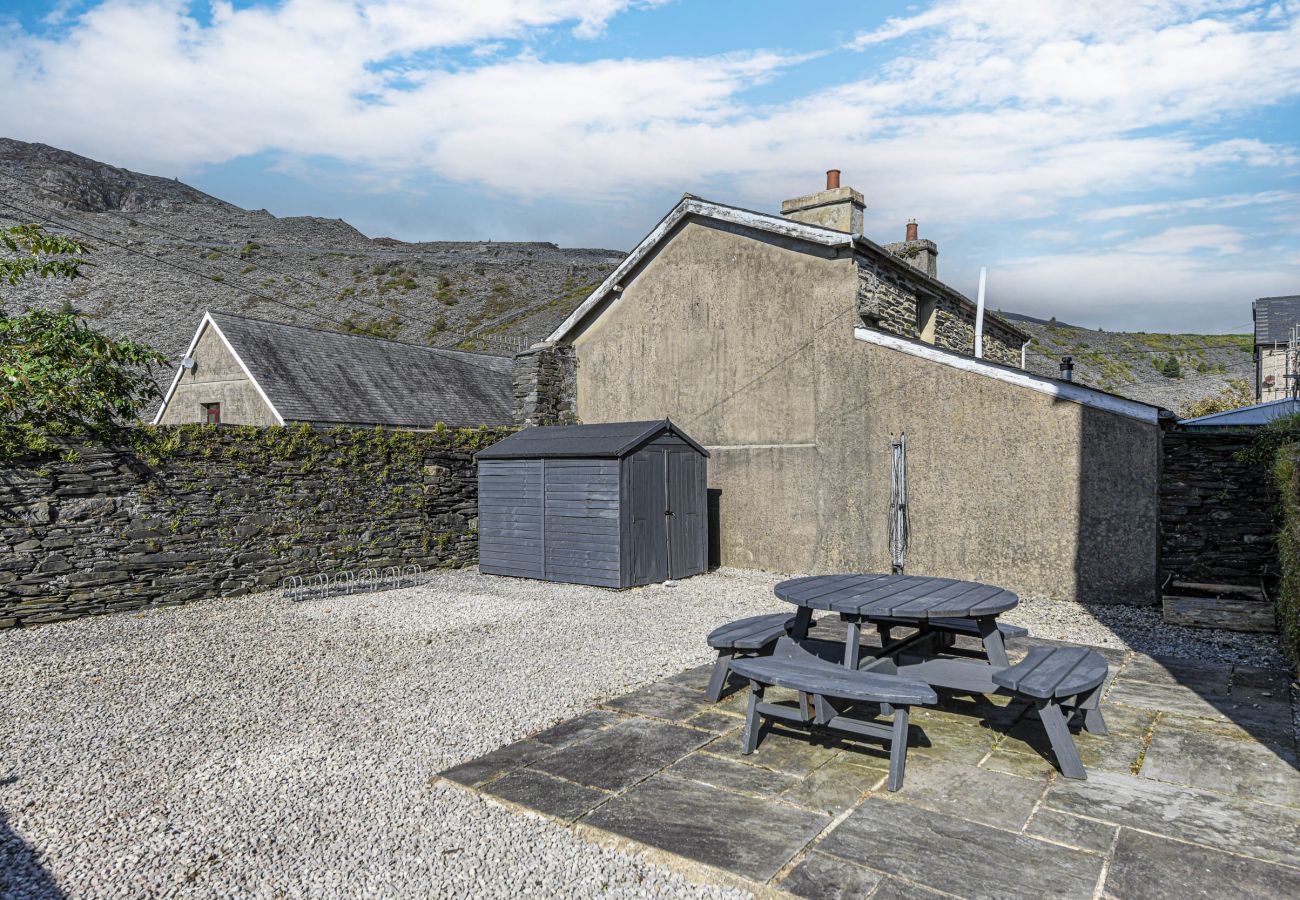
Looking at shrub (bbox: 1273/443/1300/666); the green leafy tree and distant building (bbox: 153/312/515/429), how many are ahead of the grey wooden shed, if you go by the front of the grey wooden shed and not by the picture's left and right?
1

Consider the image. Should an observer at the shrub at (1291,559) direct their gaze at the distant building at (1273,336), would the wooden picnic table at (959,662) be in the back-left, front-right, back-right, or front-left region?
back-left

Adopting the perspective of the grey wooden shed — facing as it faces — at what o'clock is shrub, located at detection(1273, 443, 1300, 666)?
The shrub is roughly at 12 o'clock from the grey wooden shed.

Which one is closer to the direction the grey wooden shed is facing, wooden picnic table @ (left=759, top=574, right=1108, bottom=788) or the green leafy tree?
the wooden picnic table

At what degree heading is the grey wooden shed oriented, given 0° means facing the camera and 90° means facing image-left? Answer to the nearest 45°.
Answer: approximately 315°

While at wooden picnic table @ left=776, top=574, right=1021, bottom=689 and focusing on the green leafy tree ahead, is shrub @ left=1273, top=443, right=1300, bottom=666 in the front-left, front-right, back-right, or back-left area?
back-right

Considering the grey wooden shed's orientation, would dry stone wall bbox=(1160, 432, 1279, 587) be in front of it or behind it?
in front

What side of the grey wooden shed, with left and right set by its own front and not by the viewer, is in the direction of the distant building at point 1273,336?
left

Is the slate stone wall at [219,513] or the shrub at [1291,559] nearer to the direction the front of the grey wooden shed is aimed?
the shrub

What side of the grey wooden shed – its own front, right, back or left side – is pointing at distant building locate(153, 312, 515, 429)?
back

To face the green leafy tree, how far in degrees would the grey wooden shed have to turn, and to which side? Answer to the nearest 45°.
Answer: approximately 135° to its right
